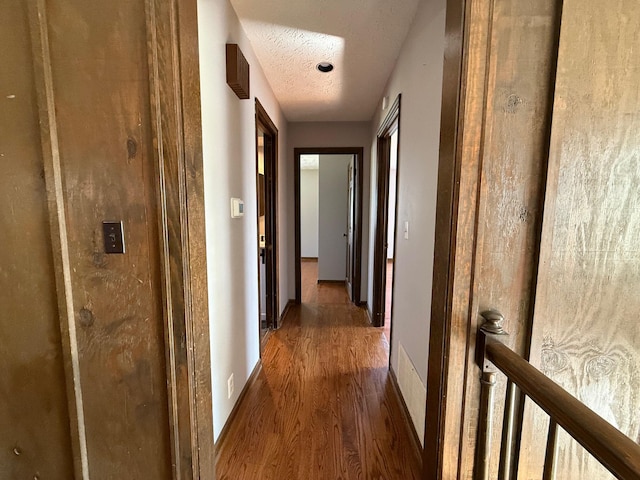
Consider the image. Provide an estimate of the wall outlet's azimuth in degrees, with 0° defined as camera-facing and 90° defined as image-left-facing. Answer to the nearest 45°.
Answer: approximately 270°

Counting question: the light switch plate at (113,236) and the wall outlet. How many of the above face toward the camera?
1

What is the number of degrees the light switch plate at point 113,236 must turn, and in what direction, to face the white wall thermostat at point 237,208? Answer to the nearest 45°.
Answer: approximately 135° to its left
